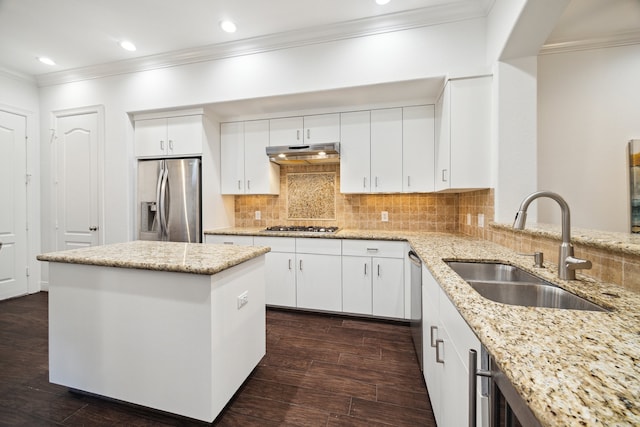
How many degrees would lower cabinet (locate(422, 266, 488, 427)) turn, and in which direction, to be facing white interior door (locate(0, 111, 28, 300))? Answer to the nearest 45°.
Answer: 0° — it already faces it

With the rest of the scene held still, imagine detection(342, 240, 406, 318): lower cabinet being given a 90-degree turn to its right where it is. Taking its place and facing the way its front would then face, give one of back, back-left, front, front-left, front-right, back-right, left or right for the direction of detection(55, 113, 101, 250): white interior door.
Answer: front

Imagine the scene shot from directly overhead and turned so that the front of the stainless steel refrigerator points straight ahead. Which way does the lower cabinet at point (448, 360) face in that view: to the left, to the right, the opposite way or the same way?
to the right

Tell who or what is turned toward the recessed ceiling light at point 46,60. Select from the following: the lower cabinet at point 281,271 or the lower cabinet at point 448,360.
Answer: the lower cabinet at point 448,360

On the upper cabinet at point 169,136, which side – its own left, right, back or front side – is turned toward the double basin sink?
left

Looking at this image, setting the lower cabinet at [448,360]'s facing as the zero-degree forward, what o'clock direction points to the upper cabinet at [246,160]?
The upper cabinet is roughly at 1 o'clock from the lower cabinet.

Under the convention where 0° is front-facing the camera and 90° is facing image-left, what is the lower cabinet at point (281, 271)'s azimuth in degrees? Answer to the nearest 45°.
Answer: approximately 0°

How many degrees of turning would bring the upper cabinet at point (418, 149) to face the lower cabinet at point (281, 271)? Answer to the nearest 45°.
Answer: approximately 90° to its right

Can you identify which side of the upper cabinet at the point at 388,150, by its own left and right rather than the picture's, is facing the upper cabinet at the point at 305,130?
right

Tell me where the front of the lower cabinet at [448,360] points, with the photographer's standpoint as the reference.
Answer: facing to the left of the viewer

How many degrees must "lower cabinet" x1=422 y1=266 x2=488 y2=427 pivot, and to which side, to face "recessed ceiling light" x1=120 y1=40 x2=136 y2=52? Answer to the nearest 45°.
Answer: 0° — it already faces it

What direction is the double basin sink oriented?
to the viewer's left

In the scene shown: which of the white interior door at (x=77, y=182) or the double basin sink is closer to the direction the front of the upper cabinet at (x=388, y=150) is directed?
the double basin sink
